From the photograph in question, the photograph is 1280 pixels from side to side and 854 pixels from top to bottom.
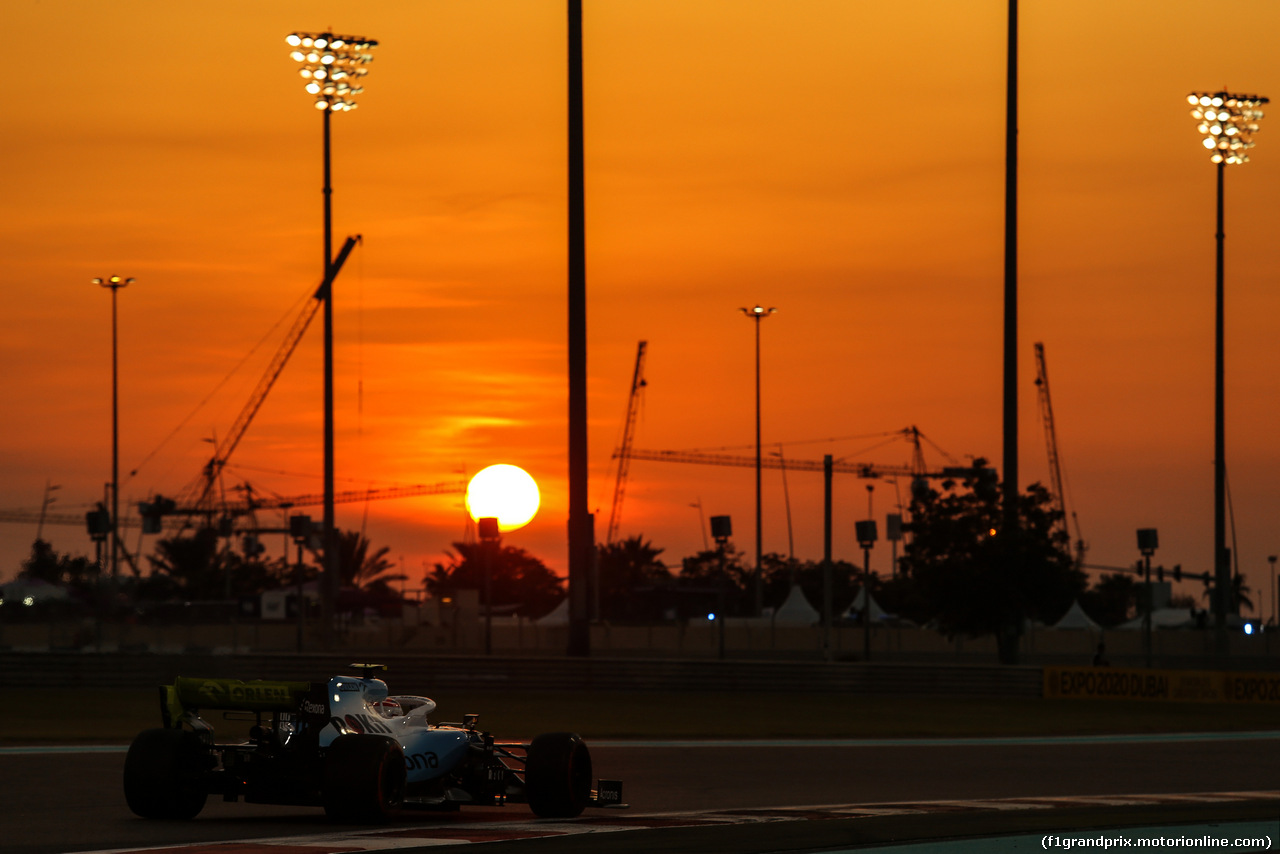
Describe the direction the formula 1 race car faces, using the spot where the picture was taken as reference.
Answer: facing away from the viewer and to the right of the viewer

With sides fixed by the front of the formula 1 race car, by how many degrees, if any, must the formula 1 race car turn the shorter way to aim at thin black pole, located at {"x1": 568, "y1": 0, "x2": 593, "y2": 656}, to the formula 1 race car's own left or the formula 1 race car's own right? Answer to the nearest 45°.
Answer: approximately 45° to the formula 1 race car's own left

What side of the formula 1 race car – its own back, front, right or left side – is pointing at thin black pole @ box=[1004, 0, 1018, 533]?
front

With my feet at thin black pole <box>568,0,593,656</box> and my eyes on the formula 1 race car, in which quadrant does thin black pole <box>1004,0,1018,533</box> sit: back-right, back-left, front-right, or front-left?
back-left

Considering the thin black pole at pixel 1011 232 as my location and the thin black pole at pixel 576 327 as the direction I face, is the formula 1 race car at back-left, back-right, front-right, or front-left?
front-left
